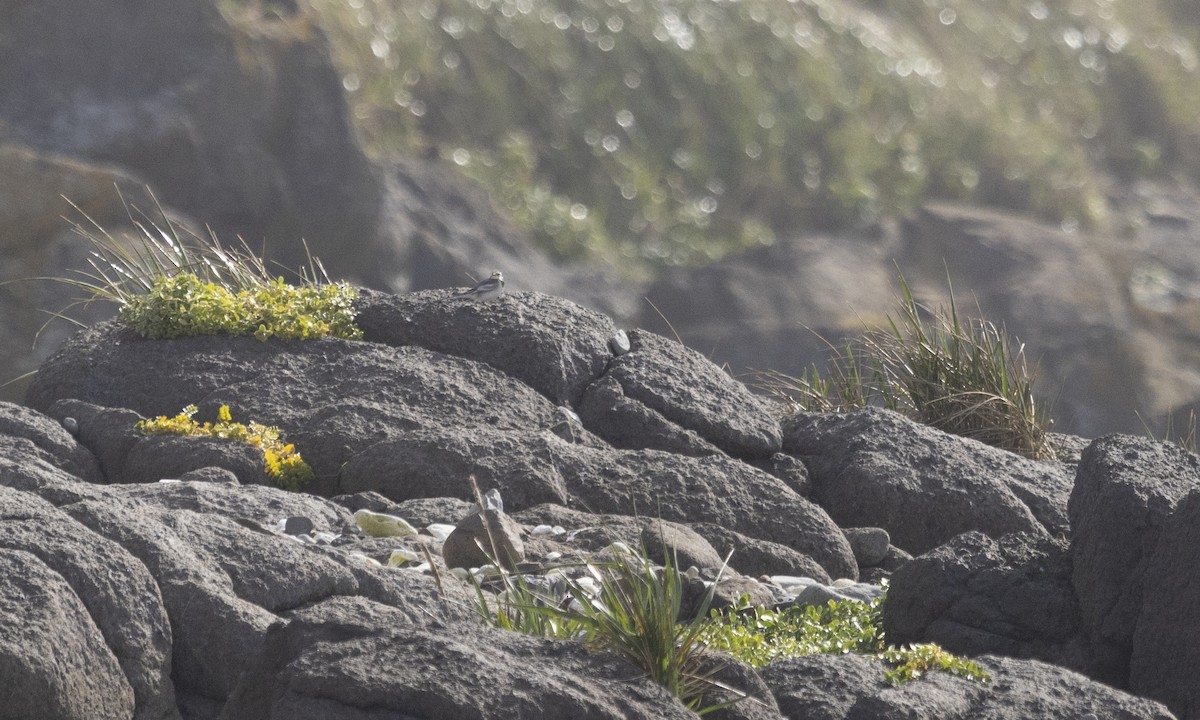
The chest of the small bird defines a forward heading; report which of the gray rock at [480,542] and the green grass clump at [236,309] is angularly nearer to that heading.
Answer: the gray rock

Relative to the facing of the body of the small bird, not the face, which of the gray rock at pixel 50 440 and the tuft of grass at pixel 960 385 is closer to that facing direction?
the tuft of grass

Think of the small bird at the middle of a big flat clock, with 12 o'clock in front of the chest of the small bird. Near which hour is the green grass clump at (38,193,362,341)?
The green grass clump is roughly at 6 o'clock from the small bird.

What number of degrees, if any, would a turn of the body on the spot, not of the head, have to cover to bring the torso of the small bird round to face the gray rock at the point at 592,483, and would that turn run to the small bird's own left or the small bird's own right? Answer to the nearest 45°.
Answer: approximately 45° to the small bird's own right

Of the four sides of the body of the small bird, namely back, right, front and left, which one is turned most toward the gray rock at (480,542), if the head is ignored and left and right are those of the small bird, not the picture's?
right

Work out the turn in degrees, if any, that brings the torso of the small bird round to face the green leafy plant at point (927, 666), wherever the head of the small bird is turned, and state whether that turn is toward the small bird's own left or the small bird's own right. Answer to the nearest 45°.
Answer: approximately 90° to the small bird's own right

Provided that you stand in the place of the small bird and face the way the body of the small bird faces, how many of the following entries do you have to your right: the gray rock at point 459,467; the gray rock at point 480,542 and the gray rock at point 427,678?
3

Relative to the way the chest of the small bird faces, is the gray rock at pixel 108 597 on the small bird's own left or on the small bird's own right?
on the small bird's own right

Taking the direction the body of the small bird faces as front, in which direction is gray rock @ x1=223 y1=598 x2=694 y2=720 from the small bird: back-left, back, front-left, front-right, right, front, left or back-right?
right

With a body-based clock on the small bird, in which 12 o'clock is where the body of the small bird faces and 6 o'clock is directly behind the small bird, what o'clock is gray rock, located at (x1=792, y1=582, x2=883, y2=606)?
The gray rock is roughly at 2 o'clock from the small bird.

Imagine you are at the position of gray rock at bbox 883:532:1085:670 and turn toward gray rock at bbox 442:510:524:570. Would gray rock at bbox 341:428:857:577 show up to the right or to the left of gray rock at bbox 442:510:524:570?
right

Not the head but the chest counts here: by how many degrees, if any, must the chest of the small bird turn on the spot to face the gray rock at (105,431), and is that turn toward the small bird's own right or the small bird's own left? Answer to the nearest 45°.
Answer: approximately 135° to the small bird's own right

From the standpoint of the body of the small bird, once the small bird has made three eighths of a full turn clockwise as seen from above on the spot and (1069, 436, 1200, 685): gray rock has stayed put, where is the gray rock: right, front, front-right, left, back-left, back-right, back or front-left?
left

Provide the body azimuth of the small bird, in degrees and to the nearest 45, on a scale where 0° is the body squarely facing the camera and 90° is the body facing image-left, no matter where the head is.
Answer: approximately 270°
